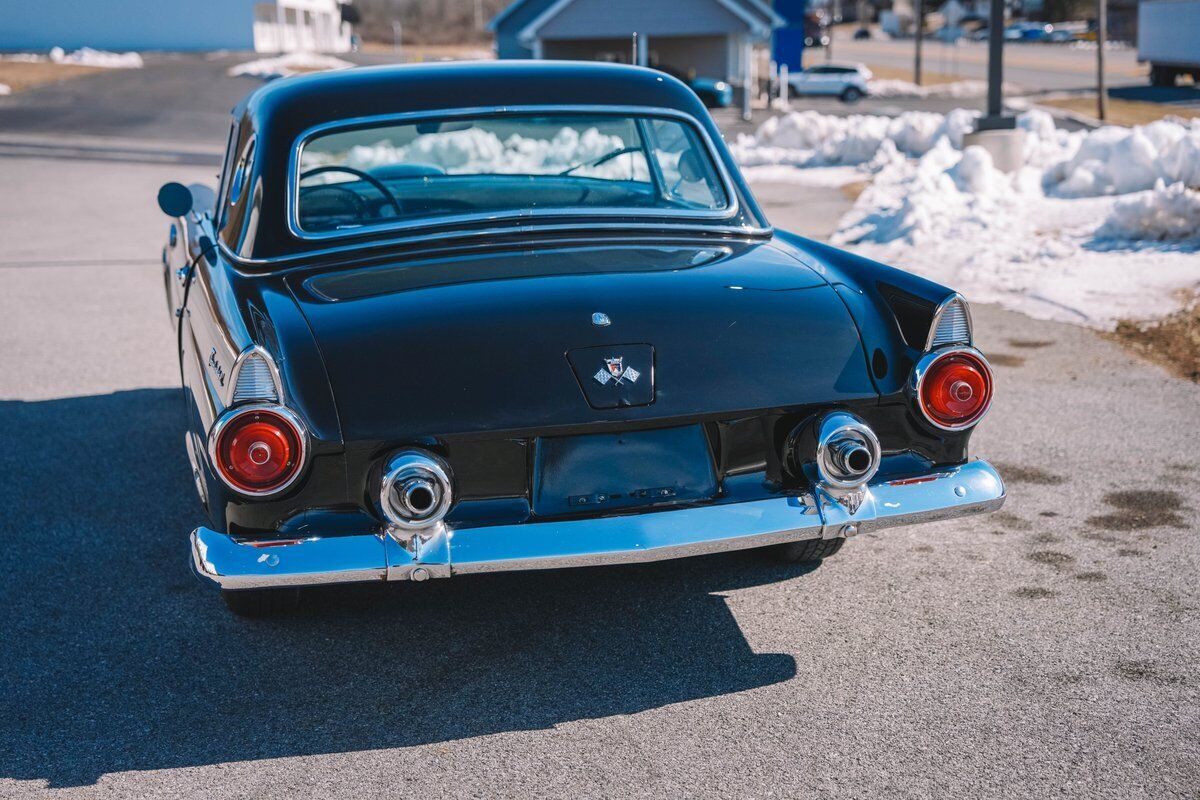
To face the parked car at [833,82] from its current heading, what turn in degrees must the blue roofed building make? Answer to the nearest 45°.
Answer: approximately 135° to its left

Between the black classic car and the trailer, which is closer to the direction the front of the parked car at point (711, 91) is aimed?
the black classic car

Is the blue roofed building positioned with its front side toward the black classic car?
yes
